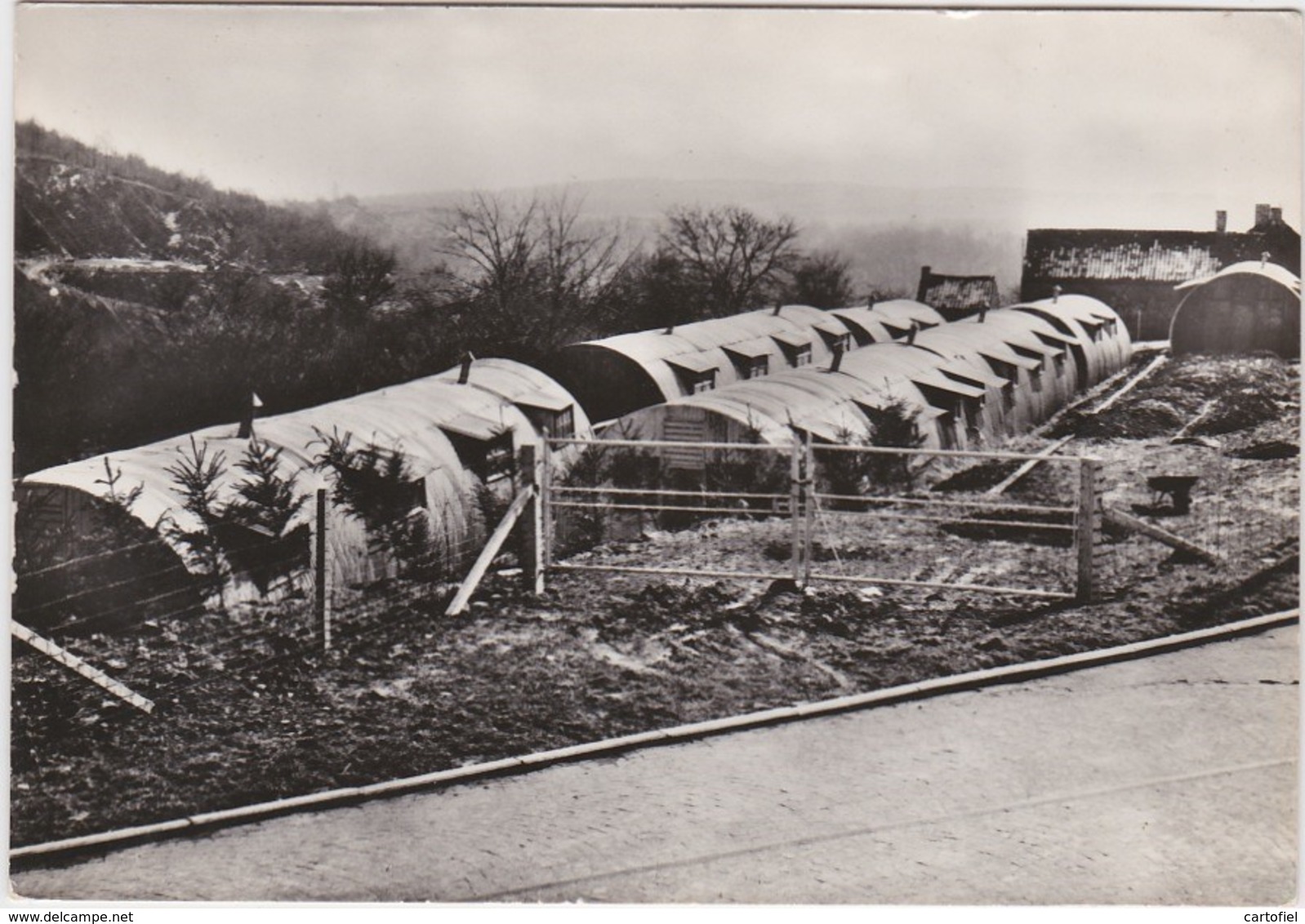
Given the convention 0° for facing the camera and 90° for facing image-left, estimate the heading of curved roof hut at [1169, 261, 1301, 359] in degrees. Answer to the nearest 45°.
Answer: approximately 0°

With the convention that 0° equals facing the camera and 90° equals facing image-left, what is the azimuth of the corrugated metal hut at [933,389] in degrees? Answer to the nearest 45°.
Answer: approximately 45°

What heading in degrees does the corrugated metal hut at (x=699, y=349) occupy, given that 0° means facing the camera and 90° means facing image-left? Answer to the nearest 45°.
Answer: approximately 45°
